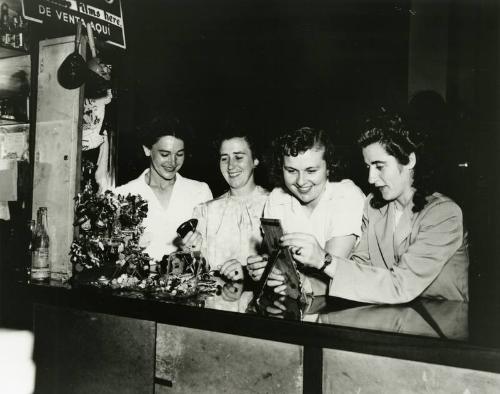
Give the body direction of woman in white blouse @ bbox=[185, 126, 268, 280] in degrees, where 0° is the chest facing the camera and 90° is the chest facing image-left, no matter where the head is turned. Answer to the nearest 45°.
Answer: approximately 0°

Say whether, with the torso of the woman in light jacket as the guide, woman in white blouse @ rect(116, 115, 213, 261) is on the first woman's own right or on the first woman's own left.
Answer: on the first woman's own right

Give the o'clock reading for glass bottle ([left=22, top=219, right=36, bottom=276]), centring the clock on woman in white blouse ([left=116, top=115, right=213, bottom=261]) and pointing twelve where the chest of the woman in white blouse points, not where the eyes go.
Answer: The glass bottle is roughly at 4 o'clock from the woman in white blouse.

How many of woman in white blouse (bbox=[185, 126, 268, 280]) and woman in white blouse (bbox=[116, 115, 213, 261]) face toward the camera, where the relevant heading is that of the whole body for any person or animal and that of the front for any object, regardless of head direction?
2

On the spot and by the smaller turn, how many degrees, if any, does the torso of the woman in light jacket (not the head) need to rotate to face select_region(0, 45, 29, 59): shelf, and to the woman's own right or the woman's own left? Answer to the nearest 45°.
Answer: approximately 45° to the woman's own right

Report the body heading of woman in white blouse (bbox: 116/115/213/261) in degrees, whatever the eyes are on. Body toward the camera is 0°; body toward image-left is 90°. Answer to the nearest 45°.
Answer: approximately 0°

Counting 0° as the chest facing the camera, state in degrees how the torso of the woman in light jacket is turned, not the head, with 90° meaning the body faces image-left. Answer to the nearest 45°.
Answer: approximately 45°

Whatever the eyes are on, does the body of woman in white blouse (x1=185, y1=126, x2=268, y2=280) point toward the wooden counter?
yes
